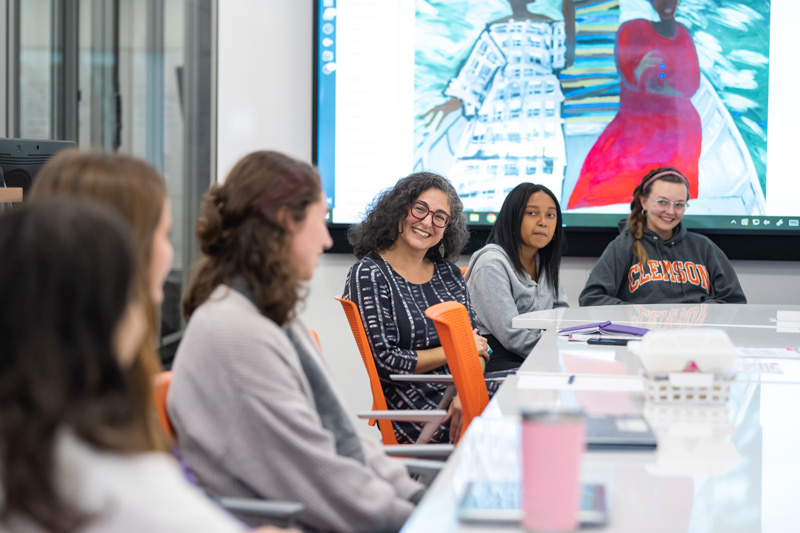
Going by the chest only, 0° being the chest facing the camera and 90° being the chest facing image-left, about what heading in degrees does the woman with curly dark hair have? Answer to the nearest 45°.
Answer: approximately 315°

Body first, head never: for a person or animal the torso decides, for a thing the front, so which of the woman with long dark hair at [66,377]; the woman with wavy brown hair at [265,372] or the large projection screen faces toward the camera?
the large projection screen

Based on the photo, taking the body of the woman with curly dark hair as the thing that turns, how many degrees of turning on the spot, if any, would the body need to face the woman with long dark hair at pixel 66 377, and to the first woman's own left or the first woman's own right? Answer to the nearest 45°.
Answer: approximately 45° to the first woman's own right

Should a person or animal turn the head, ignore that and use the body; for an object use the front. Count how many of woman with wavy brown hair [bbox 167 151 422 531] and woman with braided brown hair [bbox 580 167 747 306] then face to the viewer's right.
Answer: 1

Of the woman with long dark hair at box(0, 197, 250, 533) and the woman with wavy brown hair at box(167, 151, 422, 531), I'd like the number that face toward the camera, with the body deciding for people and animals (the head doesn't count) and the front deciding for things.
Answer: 0

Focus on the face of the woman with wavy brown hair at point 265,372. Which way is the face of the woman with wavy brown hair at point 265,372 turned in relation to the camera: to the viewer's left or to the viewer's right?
to the viewer's right

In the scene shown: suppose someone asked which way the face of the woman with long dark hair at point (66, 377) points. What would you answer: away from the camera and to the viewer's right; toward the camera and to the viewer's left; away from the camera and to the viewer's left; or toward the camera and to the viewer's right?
away from the camera and to the viewer's right

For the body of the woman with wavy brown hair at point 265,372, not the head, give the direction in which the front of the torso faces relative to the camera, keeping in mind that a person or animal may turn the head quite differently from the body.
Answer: to the viewer's right

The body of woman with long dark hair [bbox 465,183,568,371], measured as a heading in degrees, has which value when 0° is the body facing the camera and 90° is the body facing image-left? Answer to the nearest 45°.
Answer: approximately 315°

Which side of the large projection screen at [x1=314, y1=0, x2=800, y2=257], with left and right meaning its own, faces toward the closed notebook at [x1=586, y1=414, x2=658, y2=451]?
front

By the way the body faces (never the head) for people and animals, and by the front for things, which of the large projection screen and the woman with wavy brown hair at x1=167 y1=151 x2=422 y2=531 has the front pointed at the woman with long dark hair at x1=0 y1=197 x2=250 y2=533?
the large projection screen

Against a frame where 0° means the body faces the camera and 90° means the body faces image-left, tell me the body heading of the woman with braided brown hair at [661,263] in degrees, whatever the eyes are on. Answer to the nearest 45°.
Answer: approximately 0°
